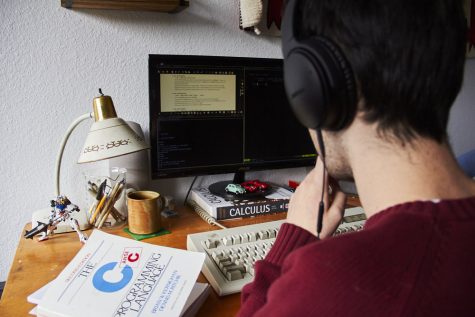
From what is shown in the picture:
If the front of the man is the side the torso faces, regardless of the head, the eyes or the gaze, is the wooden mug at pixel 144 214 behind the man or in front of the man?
in front

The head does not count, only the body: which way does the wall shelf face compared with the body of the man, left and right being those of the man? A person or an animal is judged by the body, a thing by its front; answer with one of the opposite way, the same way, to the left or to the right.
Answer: the opposite way

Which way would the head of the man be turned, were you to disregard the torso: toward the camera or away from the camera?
away from the camera

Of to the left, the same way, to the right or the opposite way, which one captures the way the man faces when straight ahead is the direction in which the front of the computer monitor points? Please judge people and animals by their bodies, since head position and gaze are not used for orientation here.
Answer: the opposite way

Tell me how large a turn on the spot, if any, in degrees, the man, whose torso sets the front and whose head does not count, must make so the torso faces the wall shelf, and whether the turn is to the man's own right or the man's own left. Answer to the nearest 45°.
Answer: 0° — they already face it

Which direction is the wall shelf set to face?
toward the camera

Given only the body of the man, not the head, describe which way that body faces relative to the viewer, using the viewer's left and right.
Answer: facing away from the viewer and to the left of the viewer

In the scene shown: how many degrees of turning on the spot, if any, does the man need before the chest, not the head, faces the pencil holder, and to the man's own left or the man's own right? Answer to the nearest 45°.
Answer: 0° — they already face it

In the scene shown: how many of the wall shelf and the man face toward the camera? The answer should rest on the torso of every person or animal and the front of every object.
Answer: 1

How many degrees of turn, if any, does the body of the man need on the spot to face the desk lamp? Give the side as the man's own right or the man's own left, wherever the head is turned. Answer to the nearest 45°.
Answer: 0° — they already face it
